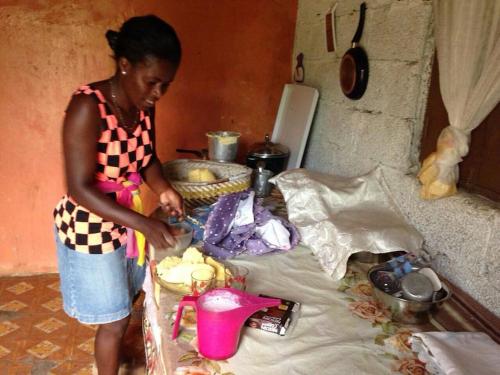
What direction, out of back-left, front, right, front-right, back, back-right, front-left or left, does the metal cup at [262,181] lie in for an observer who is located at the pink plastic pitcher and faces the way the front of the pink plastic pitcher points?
left

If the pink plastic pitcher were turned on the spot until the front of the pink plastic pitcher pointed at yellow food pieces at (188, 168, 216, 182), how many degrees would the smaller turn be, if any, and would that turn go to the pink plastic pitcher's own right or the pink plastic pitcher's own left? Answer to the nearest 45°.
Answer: approximately 90° to the pink plastic pitcher's own left

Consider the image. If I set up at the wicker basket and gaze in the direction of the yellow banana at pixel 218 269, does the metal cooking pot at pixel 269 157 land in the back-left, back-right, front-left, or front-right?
back-left

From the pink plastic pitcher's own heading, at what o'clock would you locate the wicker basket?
The wicker basket is roughly at 9 o'clock from the pink plastic pitcher.

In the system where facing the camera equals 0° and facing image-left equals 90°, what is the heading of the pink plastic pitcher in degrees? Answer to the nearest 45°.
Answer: approximately 270°

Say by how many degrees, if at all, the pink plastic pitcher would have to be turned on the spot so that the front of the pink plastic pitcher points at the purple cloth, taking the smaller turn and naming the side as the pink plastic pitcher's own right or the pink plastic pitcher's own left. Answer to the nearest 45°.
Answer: approximately 90° to the pink plastic pitcher's own left

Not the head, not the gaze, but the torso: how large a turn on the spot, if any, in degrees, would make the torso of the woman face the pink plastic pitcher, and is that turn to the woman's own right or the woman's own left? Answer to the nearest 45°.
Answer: approximately 45° to the woman's own right

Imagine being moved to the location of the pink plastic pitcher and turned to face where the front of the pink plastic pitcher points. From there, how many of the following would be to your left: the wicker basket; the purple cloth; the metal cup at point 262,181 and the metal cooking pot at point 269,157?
4

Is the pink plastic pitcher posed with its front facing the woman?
no

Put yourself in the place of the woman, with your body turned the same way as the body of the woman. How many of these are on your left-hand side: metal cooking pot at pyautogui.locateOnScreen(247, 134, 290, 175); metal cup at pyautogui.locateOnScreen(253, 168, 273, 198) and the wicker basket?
3

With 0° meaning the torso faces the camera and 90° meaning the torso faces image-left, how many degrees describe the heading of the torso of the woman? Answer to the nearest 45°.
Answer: approximately 315°

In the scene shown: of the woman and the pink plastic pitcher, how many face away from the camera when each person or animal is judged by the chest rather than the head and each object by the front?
0
